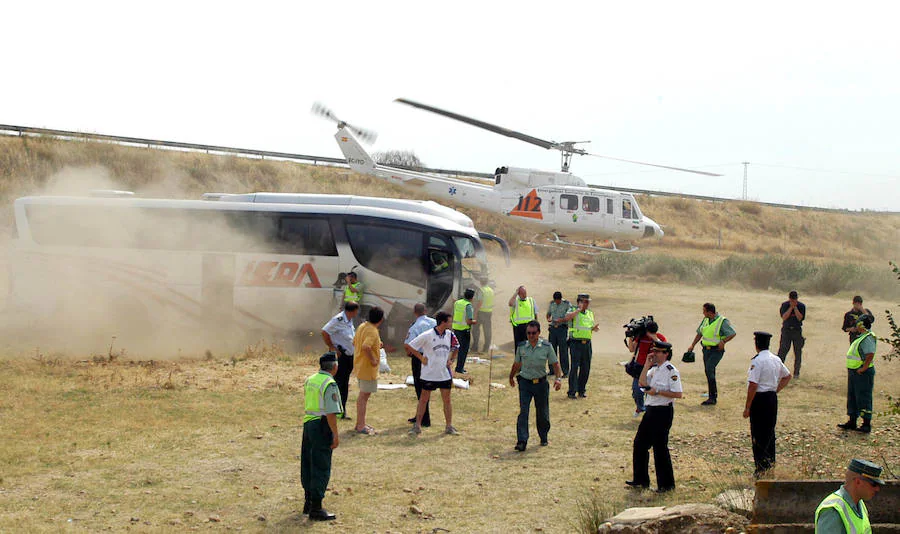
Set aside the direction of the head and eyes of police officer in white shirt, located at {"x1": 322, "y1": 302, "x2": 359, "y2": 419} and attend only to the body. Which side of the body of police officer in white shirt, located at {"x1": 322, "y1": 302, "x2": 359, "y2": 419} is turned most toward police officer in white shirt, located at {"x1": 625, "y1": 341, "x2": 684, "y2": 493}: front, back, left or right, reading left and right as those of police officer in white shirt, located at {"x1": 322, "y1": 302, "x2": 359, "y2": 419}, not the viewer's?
front

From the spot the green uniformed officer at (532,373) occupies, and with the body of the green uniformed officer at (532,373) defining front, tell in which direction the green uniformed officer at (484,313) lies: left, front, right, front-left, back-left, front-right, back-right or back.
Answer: back

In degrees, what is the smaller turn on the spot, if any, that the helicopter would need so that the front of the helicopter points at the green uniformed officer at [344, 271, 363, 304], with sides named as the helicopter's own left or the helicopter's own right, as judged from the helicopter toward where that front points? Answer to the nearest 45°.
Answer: approximately 90° to the helicopter's own right

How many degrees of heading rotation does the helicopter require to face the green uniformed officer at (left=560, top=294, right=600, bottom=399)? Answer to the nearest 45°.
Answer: approximately 90° to its right

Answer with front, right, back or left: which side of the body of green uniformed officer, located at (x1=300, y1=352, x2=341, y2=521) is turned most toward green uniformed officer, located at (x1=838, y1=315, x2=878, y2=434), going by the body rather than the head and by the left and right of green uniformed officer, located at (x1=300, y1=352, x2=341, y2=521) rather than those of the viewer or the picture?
front

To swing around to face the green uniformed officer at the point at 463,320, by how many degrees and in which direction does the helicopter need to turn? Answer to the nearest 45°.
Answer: approximately 90° to its right

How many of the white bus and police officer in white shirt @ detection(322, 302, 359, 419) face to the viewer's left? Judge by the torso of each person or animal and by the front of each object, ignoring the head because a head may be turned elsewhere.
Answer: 0

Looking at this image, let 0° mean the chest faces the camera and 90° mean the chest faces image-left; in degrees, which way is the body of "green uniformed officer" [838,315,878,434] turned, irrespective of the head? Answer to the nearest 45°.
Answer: approximately 90°

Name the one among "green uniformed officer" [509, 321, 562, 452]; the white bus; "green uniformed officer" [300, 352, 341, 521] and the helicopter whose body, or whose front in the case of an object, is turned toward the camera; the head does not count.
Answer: "green uniformed officer" [509, 321, 562, 452]

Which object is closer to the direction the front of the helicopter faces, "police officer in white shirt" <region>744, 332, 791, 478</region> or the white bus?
the police officer in white shirt

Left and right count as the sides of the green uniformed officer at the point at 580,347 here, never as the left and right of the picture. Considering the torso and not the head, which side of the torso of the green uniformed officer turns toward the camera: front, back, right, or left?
front

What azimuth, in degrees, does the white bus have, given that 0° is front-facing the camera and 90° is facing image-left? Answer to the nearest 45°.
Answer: approximately 270°

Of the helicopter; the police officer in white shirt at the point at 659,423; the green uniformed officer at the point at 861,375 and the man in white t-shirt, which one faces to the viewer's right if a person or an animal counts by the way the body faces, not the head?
the helicopter

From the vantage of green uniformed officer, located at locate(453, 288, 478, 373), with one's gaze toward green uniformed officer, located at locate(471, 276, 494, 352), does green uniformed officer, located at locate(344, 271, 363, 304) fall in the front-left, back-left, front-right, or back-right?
front-left

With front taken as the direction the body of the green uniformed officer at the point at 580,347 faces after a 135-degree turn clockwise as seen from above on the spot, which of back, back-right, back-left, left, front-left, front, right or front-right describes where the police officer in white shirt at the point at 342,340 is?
left

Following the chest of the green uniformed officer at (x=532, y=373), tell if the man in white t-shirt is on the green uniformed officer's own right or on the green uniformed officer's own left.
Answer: on the green uniformed officer's own right

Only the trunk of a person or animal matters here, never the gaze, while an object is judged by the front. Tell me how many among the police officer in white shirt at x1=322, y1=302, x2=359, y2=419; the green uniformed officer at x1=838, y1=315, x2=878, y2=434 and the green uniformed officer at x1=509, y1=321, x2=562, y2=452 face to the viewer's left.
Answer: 1

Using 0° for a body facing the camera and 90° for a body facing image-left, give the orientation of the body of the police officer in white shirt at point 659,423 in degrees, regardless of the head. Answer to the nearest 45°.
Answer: approximately 45°
